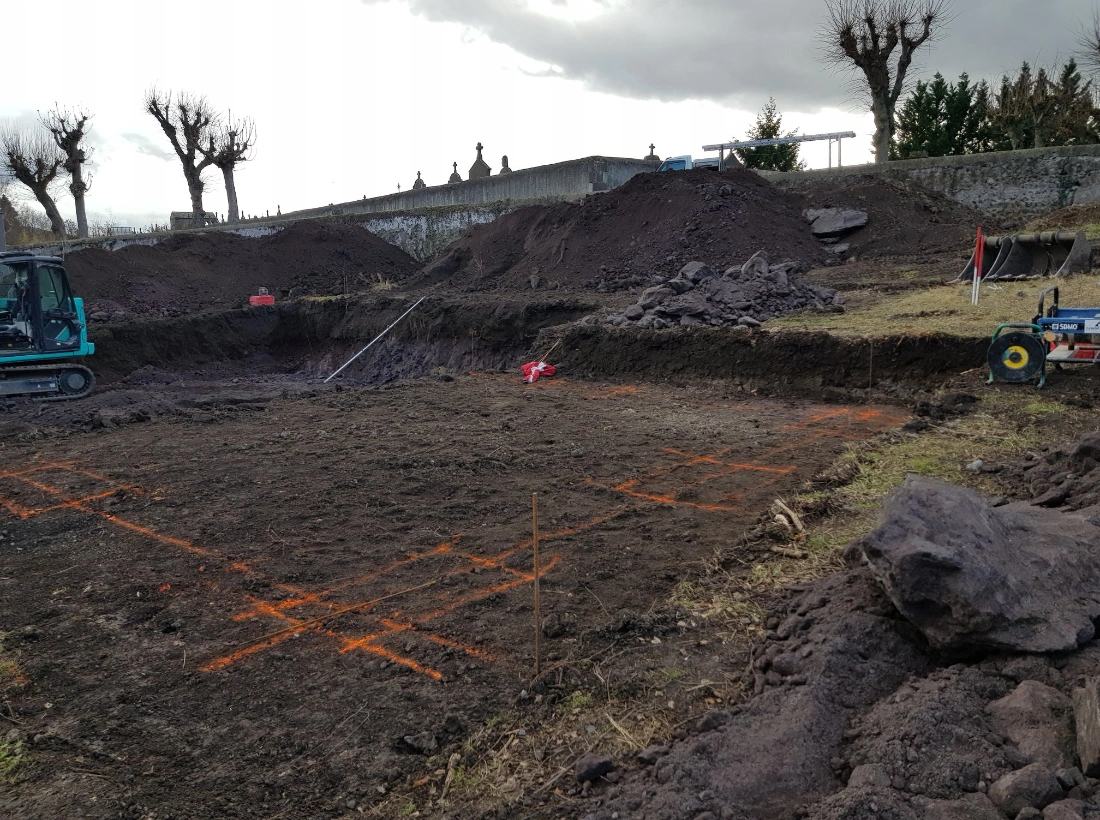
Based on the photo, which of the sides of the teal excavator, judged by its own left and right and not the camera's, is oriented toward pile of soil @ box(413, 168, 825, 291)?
back

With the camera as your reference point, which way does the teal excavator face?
facing to the left of the viewer

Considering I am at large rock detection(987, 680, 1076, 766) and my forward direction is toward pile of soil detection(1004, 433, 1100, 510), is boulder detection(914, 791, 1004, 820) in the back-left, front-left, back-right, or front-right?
back-left

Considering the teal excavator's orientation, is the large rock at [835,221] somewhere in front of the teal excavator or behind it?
behind

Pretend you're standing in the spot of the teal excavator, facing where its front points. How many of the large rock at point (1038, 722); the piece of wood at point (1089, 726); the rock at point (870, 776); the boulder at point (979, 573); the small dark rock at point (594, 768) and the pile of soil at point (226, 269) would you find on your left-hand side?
5

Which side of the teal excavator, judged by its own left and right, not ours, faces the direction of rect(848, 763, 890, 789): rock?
left
